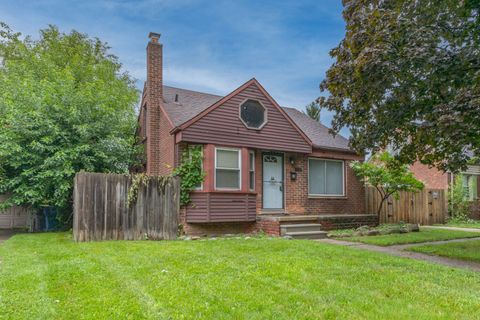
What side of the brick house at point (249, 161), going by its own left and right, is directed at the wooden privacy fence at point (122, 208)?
right

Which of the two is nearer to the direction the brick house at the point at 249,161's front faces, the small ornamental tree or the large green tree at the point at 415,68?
the large green tree

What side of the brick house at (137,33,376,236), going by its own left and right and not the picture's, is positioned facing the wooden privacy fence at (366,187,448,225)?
left

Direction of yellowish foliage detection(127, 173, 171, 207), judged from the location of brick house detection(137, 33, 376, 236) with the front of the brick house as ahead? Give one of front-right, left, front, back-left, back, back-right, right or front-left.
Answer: right

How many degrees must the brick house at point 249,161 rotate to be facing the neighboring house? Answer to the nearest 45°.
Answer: approximately 90° to its left

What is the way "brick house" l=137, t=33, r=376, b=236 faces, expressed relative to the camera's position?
facing the viewer and to the right of the viewer

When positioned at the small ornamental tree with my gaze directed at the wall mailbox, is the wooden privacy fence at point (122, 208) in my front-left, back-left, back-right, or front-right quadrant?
front-left

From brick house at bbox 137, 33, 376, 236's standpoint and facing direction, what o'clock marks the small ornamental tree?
The small ornamental tree is roughly at 10 o'clock from the brick house.

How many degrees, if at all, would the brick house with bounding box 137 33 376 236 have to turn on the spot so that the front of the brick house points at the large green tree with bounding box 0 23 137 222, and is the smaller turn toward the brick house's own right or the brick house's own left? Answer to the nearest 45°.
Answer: approximately 135° to the brick house's own right

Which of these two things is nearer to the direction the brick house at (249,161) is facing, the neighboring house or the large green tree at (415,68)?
the large green tree

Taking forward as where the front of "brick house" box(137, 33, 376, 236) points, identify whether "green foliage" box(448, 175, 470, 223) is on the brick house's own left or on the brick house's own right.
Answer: on the brick house's own left
